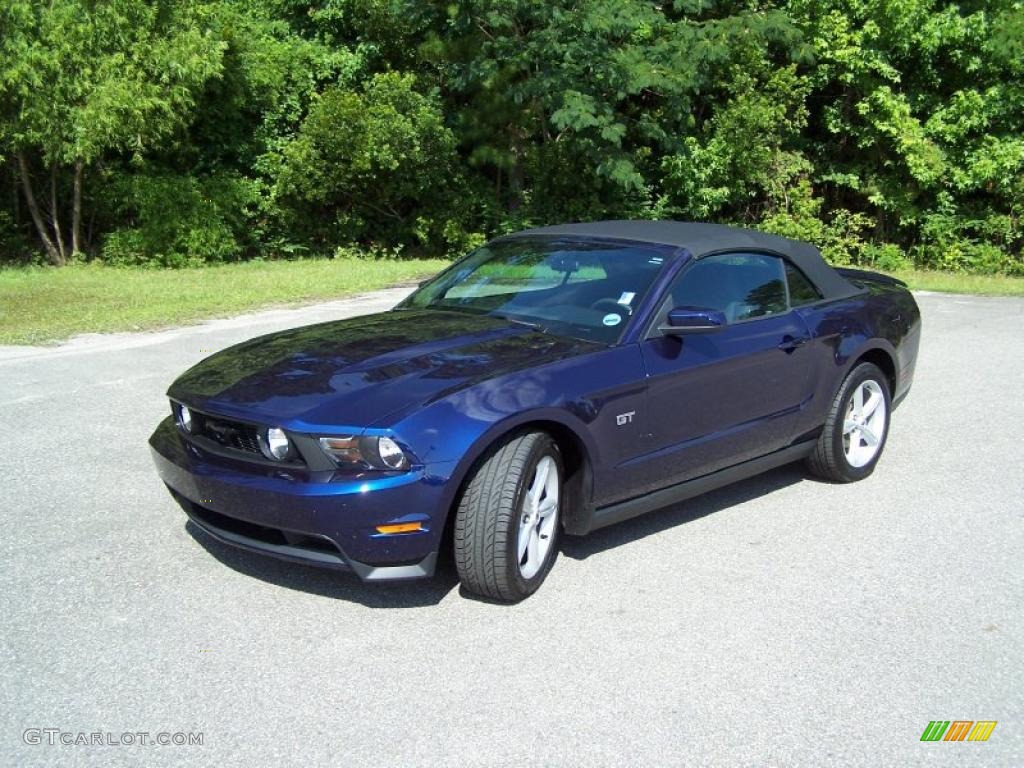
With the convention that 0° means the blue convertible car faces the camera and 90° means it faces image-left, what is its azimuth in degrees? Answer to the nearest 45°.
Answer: approximately 45°

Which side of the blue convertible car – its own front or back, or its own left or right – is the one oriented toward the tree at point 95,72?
right
